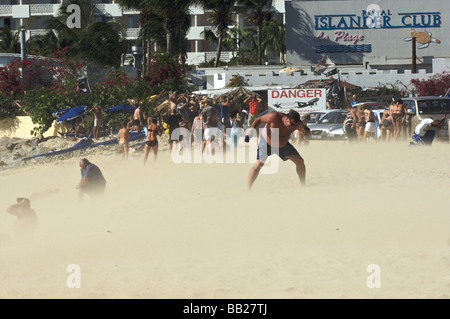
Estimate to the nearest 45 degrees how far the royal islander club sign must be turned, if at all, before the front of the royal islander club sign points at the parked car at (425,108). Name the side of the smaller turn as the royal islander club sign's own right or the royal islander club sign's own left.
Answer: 0° — it already faces it

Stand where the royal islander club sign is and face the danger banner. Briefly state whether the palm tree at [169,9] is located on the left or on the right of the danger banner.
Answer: right

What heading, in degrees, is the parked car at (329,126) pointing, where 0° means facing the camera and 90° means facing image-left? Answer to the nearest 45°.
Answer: approximately 45°

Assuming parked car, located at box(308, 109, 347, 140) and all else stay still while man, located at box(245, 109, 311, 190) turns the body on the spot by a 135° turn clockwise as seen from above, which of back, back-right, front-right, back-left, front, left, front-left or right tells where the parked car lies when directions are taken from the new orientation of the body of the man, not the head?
right

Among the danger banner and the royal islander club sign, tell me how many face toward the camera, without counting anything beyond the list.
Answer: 2

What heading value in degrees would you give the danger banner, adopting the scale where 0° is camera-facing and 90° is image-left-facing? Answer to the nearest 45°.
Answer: approximately 0°

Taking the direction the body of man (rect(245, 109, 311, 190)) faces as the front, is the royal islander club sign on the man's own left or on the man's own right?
on the man's own left

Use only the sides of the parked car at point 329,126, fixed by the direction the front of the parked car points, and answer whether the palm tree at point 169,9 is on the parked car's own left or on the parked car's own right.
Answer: on the parked car's own right

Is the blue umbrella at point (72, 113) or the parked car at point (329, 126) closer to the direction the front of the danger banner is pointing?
the parked car

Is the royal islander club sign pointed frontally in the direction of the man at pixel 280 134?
yes
